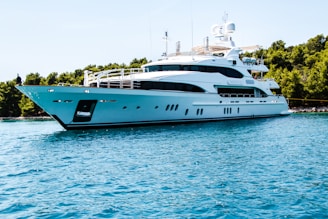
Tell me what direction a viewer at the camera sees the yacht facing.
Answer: facing the viewer and to the left of the viewer
